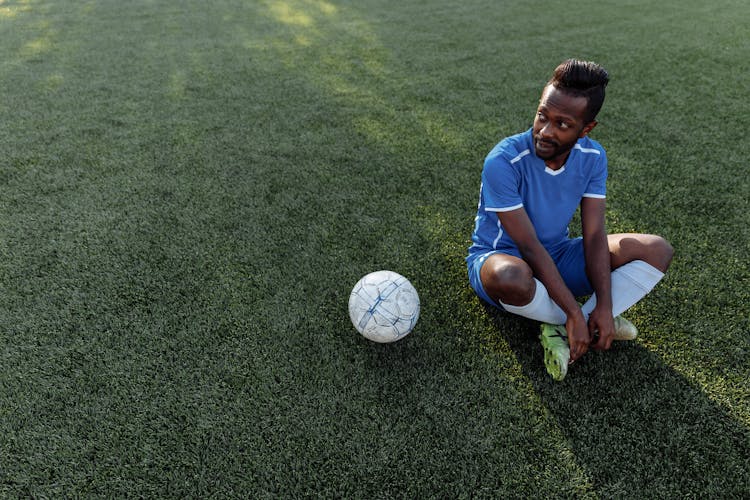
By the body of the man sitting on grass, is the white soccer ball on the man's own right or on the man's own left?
on the man's own right

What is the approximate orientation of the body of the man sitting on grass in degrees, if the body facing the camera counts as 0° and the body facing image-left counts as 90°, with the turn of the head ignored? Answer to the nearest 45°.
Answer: approximately 315°

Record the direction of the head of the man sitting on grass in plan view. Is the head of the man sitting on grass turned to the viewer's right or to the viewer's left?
to the viewer's left
